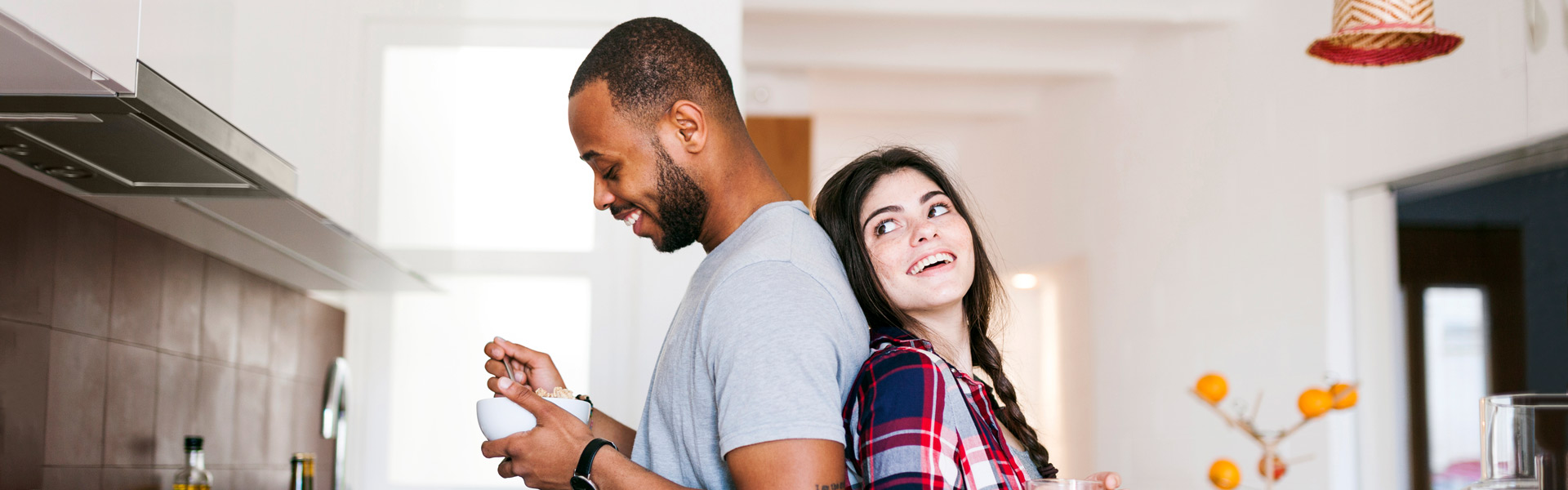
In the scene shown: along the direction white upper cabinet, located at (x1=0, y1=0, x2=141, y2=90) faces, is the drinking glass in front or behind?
in front

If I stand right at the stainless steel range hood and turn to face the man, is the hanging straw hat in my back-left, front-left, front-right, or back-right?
front-left

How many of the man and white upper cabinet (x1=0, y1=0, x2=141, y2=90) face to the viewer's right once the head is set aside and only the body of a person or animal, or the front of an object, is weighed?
1

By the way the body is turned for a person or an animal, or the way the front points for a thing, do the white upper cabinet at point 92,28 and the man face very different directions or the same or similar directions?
very different directions

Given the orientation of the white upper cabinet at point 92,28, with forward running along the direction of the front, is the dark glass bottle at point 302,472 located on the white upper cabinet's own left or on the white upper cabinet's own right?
on the white upper cabinet's own left

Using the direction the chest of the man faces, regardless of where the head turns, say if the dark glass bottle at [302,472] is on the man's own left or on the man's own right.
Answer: on the man's own right

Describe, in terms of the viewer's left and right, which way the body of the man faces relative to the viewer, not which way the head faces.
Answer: facing to the left of the viewer

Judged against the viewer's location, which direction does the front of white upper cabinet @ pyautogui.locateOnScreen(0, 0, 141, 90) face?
facing to the right of the viewer

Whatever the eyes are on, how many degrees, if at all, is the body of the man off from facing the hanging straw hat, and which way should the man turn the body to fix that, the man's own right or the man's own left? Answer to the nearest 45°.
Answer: approximately 135° to the man's own right

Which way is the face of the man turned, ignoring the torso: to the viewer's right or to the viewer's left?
to the viewer's left
